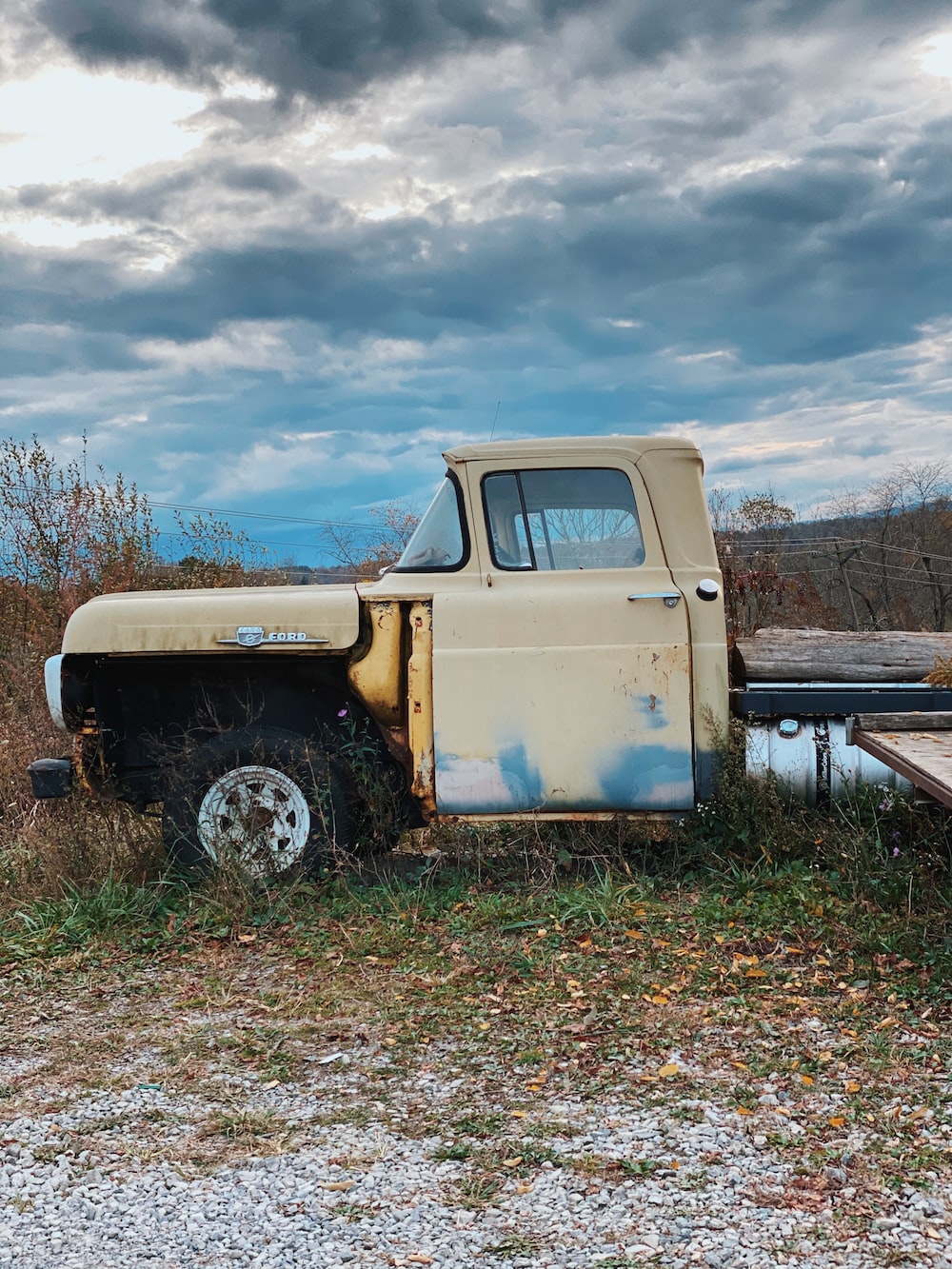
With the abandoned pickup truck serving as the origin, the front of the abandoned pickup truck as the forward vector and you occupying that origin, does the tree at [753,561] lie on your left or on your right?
on your right

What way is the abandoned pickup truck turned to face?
to the viewer's left
